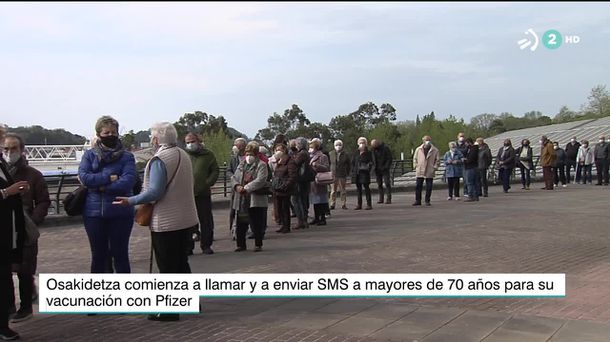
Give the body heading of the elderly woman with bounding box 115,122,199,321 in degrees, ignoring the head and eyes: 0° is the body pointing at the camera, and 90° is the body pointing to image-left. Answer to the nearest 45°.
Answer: approximately 135°

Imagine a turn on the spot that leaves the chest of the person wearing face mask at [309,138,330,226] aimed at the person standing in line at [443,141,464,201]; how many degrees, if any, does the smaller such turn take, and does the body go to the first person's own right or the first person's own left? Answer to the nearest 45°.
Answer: approximately 180°

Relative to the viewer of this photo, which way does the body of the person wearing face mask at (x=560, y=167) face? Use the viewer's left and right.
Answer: facing the viewer and to the left of the viewer

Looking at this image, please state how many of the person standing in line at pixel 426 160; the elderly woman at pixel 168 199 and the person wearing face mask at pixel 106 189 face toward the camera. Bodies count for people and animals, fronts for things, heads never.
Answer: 2

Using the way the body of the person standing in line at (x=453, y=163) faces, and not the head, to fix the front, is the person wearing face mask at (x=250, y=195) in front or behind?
in front

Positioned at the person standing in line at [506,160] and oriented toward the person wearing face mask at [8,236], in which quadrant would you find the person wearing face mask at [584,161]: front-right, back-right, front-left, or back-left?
back-left

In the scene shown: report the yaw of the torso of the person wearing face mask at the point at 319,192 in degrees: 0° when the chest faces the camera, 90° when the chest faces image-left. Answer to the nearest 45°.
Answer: approximately 45°
